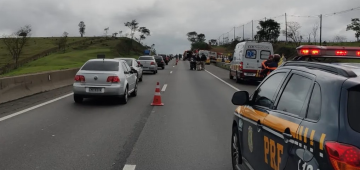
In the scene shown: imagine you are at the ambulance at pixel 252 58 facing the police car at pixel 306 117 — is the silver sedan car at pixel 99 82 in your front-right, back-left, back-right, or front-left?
front-right

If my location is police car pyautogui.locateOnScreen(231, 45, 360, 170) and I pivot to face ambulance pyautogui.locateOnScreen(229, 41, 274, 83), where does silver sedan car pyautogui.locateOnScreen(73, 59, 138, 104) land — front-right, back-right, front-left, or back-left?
front-left

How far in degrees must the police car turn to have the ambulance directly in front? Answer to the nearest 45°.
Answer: approximately 45° to its right

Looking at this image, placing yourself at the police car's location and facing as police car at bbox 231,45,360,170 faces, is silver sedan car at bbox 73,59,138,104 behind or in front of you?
in front

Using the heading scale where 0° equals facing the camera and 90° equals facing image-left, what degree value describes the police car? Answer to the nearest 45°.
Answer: approximately 135°

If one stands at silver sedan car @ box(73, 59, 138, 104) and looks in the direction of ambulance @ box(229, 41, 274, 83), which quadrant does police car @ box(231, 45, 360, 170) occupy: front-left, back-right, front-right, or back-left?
back-right

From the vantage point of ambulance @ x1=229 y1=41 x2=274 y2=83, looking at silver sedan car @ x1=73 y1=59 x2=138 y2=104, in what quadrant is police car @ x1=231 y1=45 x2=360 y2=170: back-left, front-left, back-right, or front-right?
front-left

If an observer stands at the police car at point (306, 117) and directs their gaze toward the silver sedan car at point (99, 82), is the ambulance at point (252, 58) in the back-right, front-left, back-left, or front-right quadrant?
front-right
